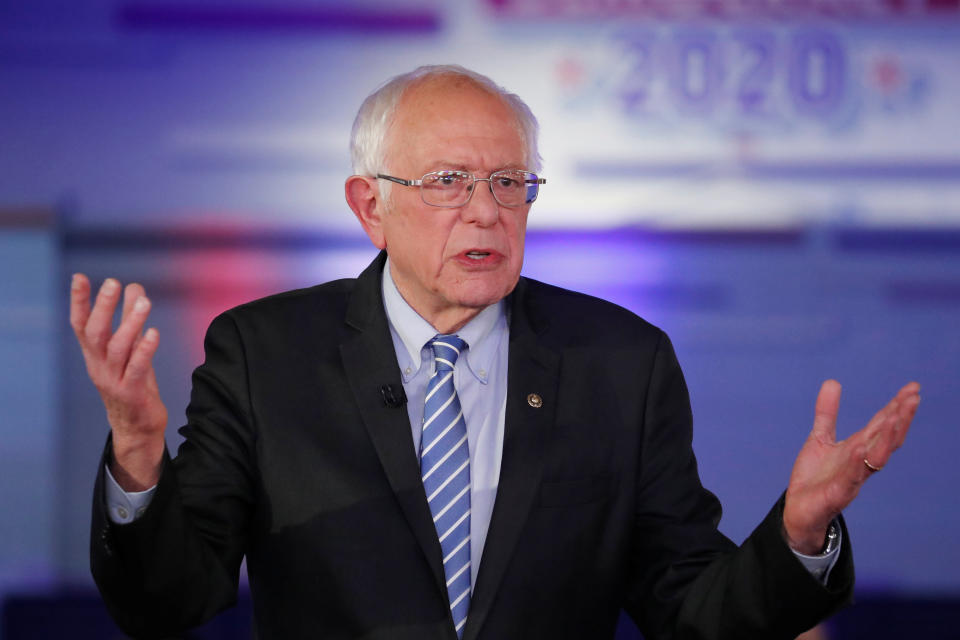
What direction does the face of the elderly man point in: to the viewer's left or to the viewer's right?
to the viewer's right

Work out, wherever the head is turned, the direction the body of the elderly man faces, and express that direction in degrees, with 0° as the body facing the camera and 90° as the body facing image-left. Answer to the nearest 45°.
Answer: approximately 0°
